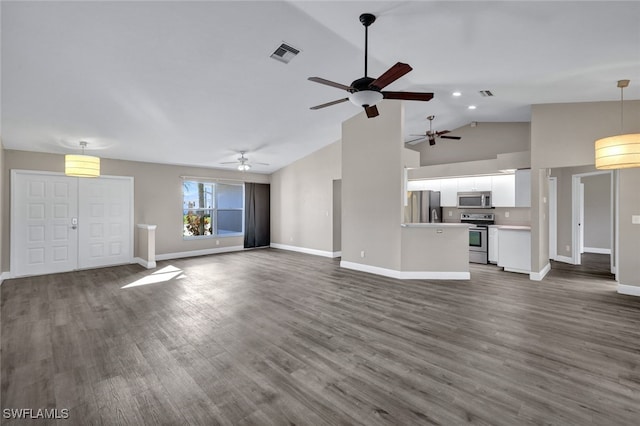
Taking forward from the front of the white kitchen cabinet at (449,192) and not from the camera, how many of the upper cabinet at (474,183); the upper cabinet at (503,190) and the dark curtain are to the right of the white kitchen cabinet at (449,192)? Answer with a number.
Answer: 1

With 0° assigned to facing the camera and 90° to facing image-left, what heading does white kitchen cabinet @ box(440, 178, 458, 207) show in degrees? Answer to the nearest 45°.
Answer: approximately 0°

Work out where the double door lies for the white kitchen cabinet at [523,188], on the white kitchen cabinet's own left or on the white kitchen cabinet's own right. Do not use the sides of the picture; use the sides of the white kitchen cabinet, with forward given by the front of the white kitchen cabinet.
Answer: on the white kitchen cabinet's own right

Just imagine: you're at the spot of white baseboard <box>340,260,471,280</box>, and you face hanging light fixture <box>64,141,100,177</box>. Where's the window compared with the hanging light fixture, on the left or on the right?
right

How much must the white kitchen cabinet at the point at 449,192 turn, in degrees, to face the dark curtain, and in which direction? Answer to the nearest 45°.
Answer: approximately 90° to its right

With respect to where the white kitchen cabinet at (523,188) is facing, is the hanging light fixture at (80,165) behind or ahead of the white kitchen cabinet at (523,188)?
ahead

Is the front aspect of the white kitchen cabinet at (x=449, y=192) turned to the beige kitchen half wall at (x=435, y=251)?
yes

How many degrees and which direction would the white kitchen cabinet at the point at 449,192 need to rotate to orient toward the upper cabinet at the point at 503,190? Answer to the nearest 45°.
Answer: approximately 90° to its left

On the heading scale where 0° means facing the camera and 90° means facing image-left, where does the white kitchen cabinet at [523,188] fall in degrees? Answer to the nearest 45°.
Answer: approximately 0°

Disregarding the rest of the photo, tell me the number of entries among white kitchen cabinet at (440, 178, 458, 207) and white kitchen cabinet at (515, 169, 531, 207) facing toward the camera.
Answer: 2

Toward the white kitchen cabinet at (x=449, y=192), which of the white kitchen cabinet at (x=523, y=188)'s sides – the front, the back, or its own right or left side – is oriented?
right

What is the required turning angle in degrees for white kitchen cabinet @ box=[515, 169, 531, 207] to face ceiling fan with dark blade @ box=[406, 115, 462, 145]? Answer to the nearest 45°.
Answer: approximately 45° to its right

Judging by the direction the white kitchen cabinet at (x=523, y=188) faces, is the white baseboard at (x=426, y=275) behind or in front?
in front

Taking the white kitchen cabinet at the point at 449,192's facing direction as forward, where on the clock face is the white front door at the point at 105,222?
The white front door is roughly at 2 o'clock from the white kitchen cabinet.
